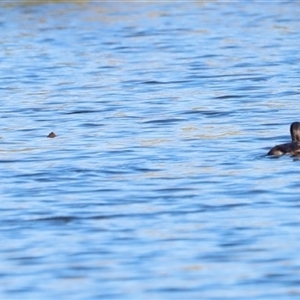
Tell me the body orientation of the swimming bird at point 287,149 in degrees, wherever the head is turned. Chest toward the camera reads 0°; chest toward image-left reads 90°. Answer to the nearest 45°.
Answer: approximately 270°
